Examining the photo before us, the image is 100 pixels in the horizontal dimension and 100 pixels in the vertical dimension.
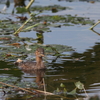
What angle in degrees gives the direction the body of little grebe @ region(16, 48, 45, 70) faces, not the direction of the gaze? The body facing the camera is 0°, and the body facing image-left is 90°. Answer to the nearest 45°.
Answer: approximately 270°
